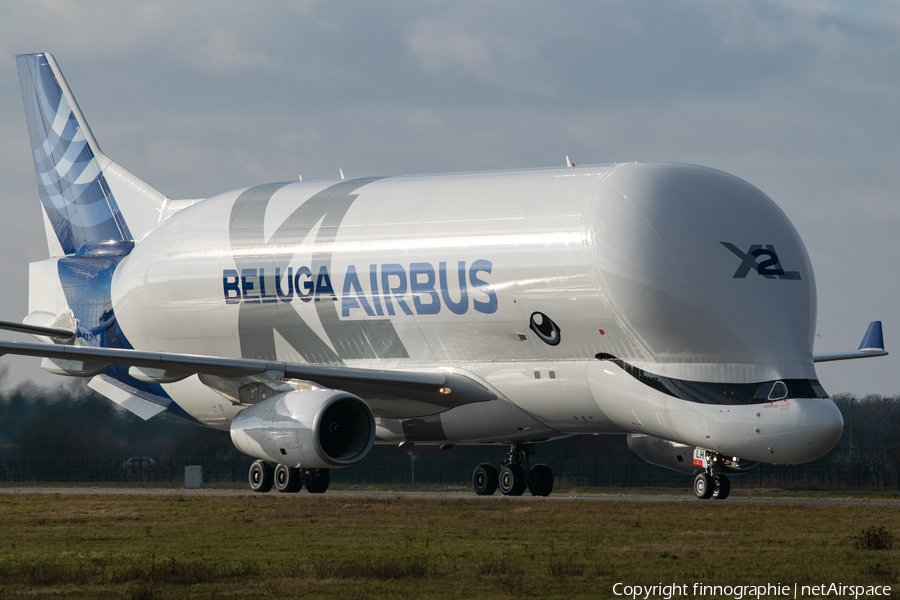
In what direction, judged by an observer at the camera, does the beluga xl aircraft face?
facing the viewer and to the right of the viewer

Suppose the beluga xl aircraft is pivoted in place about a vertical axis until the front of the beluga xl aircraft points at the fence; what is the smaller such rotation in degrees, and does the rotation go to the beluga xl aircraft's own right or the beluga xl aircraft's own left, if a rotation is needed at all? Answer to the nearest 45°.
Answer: approximately 135° to the beluga xl aircraft's own left

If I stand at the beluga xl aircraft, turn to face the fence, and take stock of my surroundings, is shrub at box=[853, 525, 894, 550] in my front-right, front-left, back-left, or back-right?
back-right

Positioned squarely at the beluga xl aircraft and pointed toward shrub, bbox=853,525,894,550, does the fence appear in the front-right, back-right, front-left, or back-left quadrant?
back-left

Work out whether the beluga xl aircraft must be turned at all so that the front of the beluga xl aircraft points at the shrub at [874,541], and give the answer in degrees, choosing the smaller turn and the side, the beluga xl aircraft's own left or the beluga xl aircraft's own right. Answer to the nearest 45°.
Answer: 0° — it already faces it

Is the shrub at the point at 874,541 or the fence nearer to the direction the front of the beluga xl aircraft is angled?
the shrub
